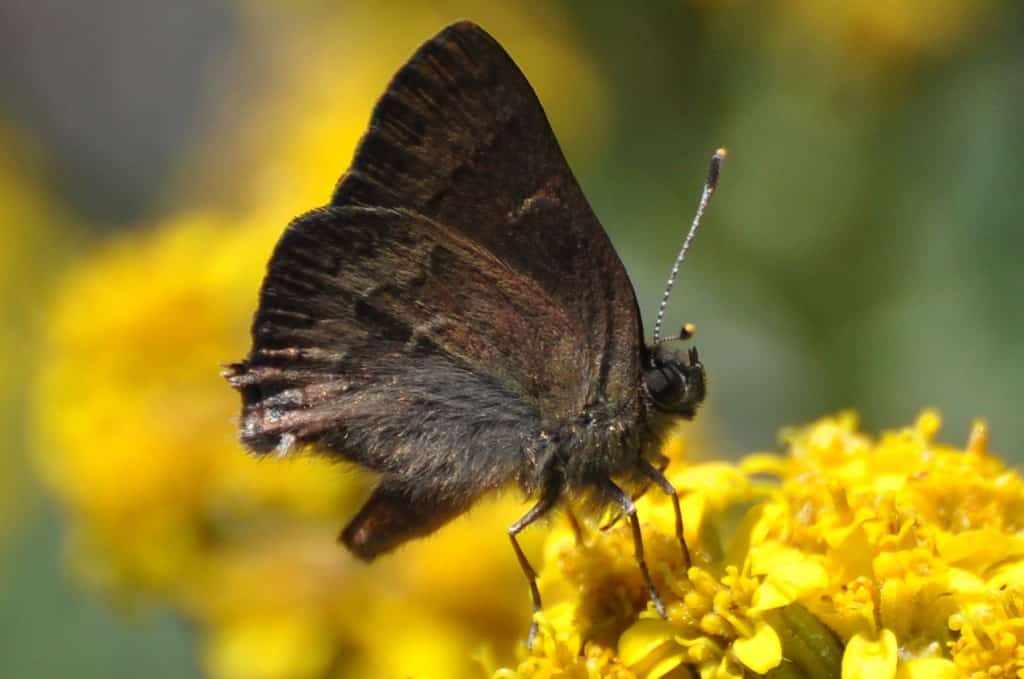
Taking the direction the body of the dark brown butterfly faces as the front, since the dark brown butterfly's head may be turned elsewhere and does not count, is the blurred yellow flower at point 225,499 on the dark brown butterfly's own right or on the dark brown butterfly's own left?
on the dark brown butterfly's own left

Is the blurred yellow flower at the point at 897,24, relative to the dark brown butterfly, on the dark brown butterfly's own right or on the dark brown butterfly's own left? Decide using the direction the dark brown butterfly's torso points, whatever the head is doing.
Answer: on the dark brown butterfly's own left

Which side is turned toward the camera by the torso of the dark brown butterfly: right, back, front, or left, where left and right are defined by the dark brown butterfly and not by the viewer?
right
